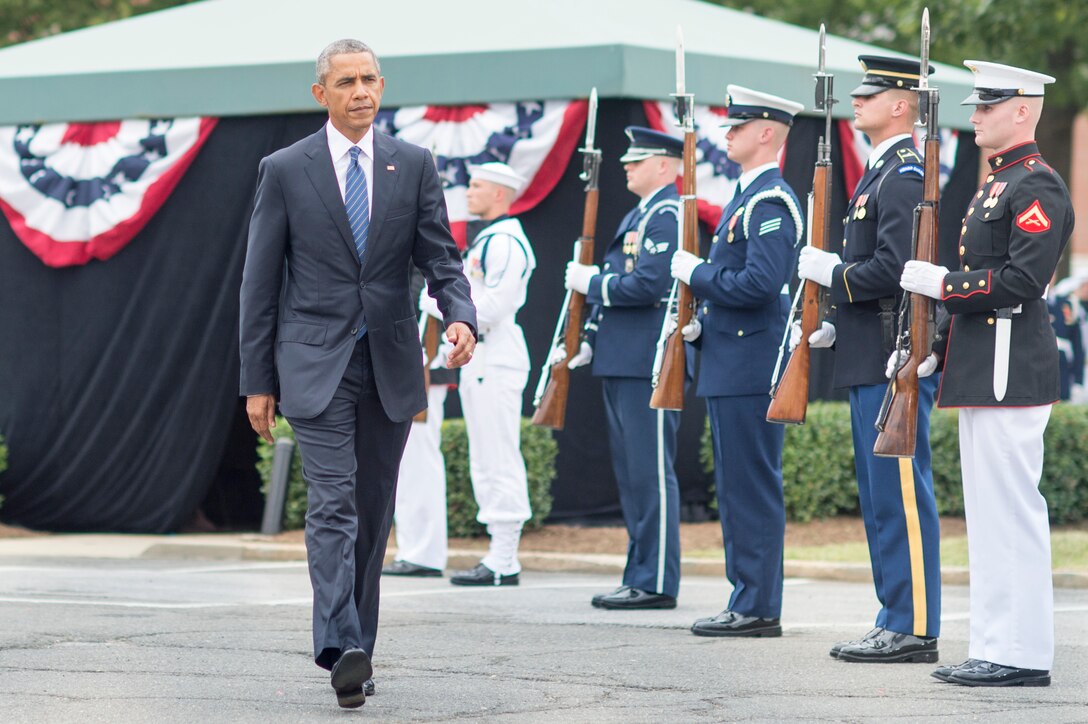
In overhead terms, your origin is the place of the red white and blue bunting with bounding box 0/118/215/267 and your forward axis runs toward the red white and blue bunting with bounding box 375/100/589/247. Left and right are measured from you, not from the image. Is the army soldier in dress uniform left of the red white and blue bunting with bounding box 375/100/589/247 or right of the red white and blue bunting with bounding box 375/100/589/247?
right

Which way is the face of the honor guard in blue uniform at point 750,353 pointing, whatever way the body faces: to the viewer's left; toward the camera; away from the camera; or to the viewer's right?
to the viewer's left

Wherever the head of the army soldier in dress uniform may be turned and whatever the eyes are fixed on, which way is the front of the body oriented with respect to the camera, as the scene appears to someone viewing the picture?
to the viewer's left

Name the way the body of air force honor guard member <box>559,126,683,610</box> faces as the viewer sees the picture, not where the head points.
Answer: to the viewer's left

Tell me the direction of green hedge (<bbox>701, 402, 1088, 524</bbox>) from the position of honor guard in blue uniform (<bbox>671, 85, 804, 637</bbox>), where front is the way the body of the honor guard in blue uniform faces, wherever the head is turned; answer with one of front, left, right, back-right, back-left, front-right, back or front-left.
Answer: right

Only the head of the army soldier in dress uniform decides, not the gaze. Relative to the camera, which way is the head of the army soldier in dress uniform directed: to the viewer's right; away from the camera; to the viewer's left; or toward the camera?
to the viewer's left

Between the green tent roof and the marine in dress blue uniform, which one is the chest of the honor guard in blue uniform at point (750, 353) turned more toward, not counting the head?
the green tent roof

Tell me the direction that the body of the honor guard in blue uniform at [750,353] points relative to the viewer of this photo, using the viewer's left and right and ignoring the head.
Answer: facing to the left of the viewer

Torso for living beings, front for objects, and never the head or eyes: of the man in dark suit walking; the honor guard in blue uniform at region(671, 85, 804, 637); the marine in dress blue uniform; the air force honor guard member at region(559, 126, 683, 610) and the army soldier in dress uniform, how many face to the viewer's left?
4

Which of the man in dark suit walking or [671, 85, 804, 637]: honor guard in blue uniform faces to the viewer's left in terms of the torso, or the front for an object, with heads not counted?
the honor guard in blue uniform

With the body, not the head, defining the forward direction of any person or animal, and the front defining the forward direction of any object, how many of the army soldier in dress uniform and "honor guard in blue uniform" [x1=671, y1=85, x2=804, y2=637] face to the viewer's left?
2

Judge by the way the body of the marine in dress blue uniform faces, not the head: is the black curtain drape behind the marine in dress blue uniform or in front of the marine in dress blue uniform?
in front
